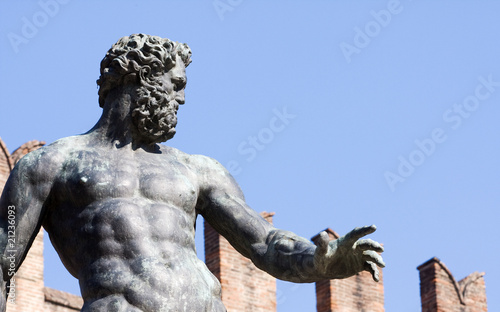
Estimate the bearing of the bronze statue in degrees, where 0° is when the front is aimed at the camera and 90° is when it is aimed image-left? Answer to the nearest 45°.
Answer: approximately 315°
